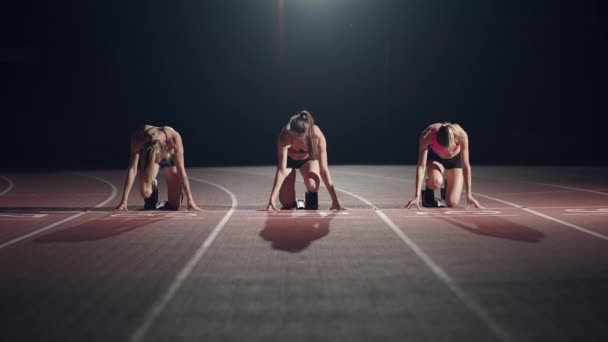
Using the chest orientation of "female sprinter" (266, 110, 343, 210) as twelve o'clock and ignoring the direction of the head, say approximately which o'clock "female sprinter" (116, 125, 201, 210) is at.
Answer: "female sprinter" (116, 125, 201, 210) is roughly at 3 o'clock from "female sprinter" (266, 110, 343, 210).

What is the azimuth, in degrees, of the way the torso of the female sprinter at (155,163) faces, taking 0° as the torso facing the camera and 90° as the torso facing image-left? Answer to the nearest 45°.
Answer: approximately 0°

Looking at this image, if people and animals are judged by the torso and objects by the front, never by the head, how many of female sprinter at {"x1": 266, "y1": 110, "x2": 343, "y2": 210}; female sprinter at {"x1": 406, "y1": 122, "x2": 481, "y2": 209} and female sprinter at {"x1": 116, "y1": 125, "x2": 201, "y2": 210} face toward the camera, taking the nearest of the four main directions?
3

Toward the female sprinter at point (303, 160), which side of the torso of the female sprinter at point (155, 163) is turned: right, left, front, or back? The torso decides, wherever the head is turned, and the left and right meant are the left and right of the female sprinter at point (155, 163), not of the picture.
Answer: left

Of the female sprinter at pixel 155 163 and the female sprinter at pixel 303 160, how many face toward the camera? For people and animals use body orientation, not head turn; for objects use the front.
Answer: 2

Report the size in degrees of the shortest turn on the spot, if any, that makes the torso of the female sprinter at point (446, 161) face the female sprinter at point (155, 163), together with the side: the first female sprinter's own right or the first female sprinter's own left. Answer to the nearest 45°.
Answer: approximately 90° to the first female sprinter's own right

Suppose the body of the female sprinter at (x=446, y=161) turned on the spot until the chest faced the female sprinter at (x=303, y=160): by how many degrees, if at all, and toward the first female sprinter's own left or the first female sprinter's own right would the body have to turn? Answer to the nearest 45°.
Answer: approximately 45° to the first female sprinter's own right
